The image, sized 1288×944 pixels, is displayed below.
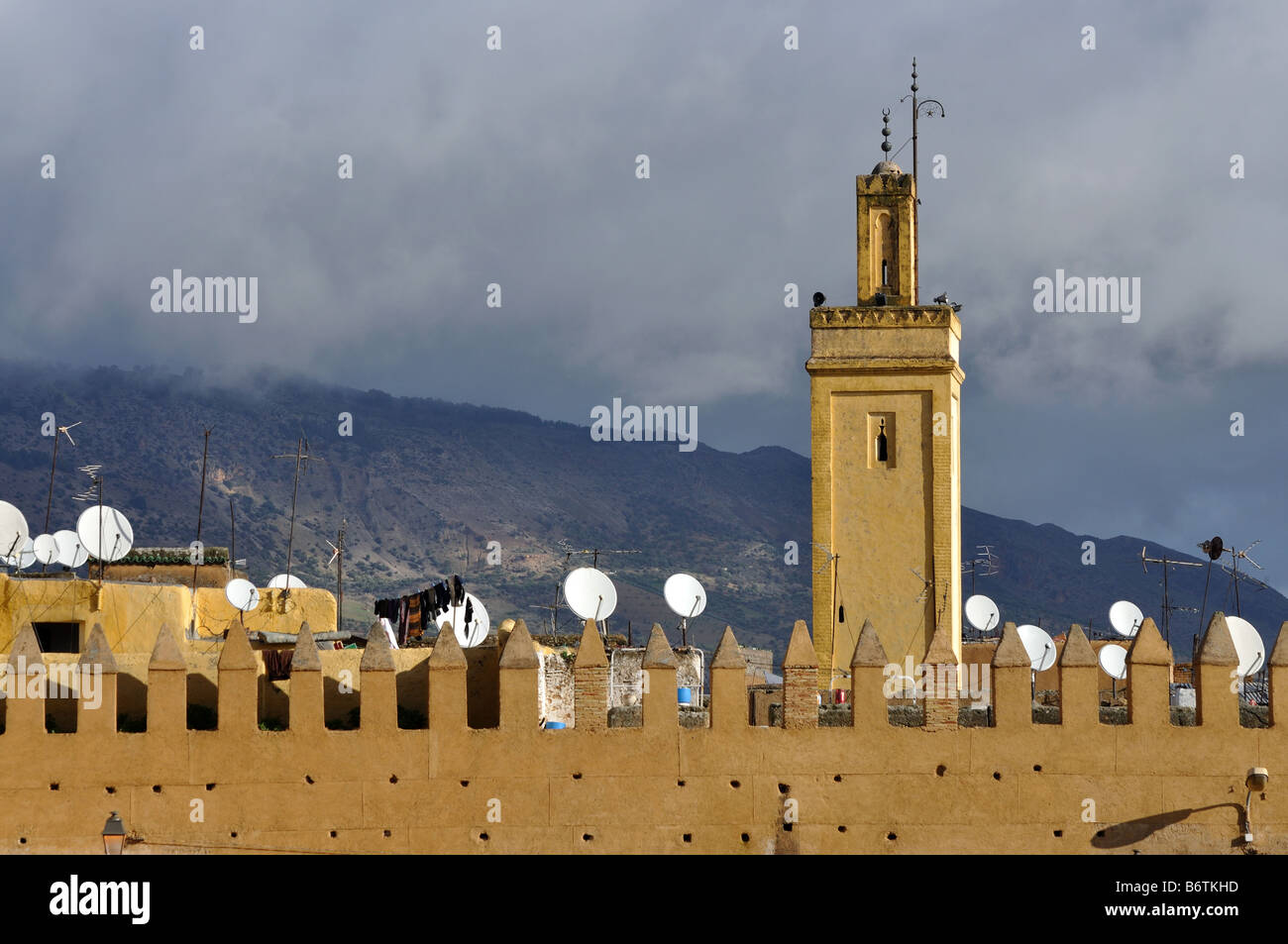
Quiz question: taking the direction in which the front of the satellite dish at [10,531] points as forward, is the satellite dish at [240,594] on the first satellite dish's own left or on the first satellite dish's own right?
on the first satellite dish's own left

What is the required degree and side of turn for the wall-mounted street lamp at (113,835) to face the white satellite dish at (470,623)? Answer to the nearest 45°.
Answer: approximately 135° to its left

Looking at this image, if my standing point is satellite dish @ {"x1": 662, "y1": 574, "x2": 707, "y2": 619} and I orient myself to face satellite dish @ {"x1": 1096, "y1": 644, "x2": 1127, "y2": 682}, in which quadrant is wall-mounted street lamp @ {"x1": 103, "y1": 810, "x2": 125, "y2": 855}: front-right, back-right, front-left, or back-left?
back-right

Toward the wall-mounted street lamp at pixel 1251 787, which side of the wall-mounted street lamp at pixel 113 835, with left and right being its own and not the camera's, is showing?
left

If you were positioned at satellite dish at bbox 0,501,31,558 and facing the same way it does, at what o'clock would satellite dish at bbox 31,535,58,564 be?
satellite dish at bbox 31,535,58,564 is roughly at 8 o'clock from satellite dish at bbox 0,501,31,558.
